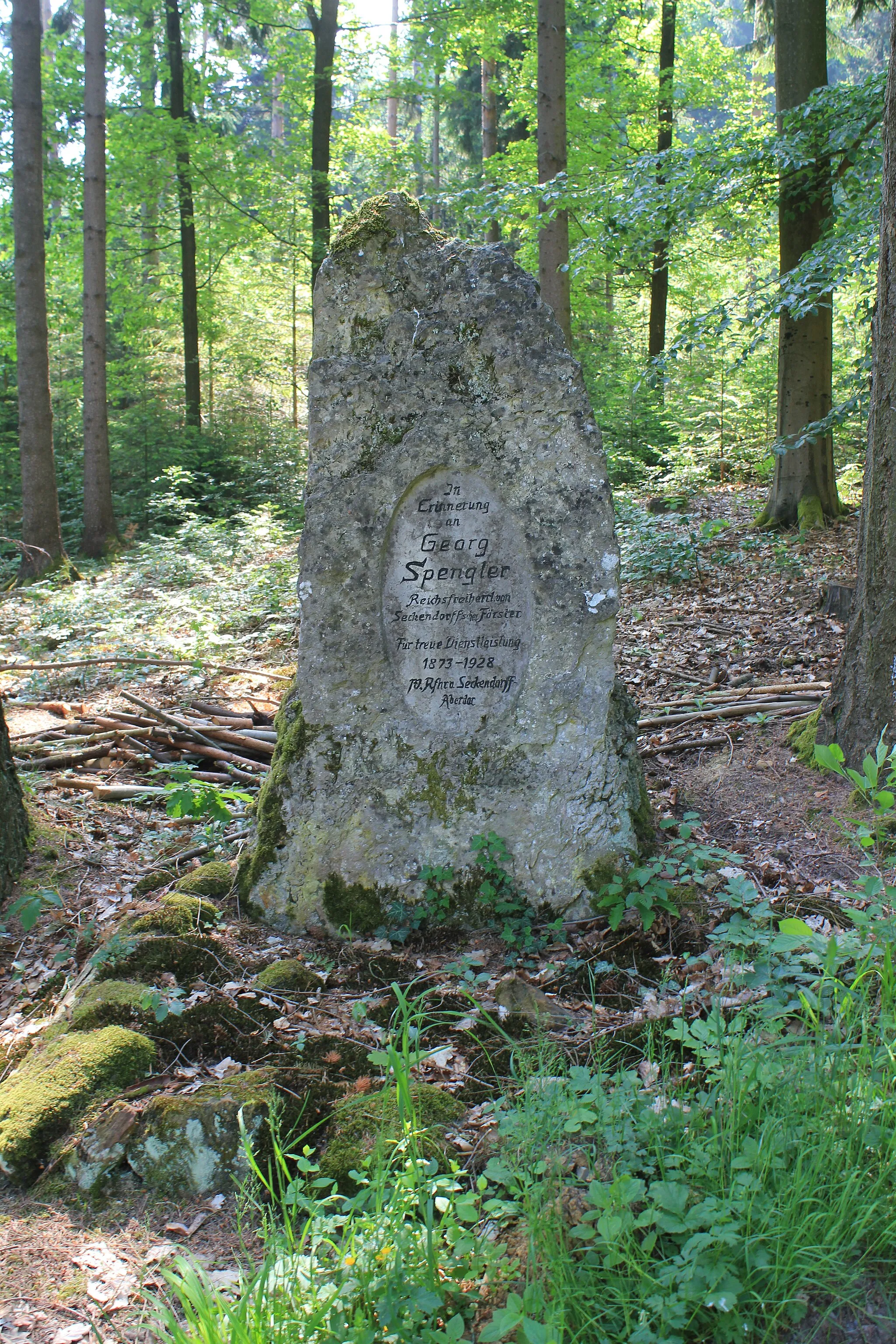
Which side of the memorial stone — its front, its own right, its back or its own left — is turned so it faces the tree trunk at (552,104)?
back

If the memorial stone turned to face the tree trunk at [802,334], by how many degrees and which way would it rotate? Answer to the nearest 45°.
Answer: approximately 135° to its left

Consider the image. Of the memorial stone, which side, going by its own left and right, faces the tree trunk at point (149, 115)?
back

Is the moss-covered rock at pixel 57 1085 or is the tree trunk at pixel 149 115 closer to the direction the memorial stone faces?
the moss-covered rock

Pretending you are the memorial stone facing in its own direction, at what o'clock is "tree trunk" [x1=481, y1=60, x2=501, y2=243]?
The tree trunk is roughly at 6 o'clock from the memorial stone.

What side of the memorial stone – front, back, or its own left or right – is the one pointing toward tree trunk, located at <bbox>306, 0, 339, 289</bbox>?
back

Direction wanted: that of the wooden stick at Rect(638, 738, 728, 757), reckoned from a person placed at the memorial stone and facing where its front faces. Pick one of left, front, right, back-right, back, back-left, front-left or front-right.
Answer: back-left

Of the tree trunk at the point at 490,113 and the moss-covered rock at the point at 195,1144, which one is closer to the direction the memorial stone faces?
the moss-covered rock

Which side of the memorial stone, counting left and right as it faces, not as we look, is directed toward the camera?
front

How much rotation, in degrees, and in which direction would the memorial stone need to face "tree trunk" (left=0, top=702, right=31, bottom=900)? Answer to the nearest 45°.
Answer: approximately 90° to its right

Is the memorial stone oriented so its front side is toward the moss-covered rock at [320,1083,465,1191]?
yes

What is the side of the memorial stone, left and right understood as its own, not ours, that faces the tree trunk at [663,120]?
back

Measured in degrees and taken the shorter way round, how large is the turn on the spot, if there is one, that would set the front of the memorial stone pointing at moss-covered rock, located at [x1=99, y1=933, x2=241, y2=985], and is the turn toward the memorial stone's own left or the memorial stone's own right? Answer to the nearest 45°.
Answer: approximately 45° to the memorial stone's own right

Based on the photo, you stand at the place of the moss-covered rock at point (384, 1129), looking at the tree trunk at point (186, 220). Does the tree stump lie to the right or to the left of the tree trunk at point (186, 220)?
right
